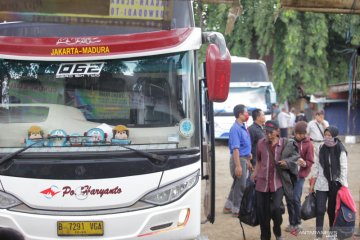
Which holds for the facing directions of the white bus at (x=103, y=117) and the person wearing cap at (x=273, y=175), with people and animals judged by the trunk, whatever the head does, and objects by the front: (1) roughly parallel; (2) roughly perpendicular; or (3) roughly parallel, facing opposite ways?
roughly parallel

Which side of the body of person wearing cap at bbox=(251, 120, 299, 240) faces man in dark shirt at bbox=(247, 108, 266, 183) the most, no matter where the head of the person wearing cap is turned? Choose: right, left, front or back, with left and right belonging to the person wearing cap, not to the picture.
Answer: back

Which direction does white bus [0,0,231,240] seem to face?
toward the camera

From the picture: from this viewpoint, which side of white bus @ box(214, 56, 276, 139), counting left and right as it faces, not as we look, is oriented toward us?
front

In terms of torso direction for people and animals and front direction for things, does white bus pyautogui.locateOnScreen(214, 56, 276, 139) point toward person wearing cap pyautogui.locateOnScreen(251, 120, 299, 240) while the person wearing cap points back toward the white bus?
no

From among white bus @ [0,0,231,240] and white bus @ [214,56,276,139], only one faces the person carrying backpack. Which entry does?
white bus @ [214,56,276,139]

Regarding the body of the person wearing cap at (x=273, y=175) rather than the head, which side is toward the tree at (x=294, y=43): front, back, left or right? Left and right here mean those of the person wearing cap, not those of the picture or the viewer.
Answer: back

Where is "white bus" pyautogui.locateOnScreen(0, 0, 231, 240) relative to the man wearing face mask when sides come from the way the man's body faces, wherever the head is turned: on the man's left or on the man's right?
on the man's right

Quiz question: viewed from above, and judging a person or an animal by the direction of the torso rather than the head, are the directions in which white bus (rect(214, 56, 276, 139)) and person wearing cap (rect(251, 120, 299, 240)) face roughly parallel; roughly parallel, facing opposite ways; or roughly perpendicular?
roughly parallel

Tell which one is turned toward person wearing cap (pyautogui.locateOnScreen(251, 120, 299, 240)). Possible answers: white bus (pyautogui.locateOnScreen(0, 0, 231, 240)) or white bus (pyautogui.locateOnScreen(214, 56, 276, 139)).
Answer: white bus (pyautogui.locateOnScreen(214, 56, 276, 139))

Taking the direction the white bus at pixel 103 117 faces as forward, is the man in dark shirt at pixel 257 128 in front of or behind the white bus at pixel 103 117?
behind
